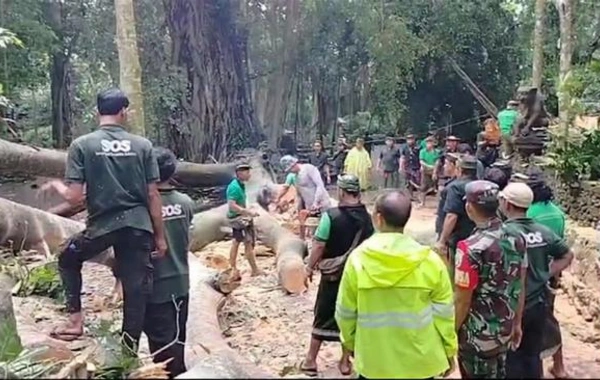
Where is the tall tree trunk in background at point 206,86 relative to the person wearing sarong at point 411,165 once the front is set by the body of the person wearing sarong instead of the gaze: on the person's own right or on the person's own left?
on the person's own right

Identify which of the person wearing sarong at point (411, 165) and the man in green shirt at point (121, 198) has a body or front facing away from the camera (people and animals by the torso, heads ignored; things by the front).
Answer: the man in green shirt

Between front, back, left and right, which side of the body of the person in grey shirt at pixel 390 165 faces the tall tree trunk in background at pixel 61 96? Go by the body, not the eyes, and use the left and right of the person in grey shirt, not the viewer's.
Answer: right

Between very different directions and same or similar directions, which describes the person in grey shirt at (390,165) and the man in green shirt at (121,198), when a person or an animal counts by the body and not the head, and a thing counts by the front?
very different directions

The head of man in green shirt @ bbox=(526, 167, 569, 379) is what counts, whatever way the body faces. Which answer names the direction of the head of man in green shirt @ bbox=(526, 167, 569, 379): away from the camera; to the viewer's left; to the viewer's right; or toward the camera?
away from the camera

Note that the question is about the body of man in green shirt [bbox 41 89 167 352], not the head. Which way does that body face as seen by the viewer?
away from the camera

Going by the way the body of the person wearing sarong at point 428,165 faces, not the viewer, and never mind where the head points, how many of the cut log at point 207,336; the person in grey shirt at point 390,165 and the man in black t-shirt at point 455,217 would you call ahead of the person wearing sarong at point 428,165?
2

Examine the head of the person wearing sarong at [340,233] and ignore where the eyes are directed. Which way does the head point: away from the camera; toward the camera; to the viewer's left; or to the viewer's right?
away from the camera
